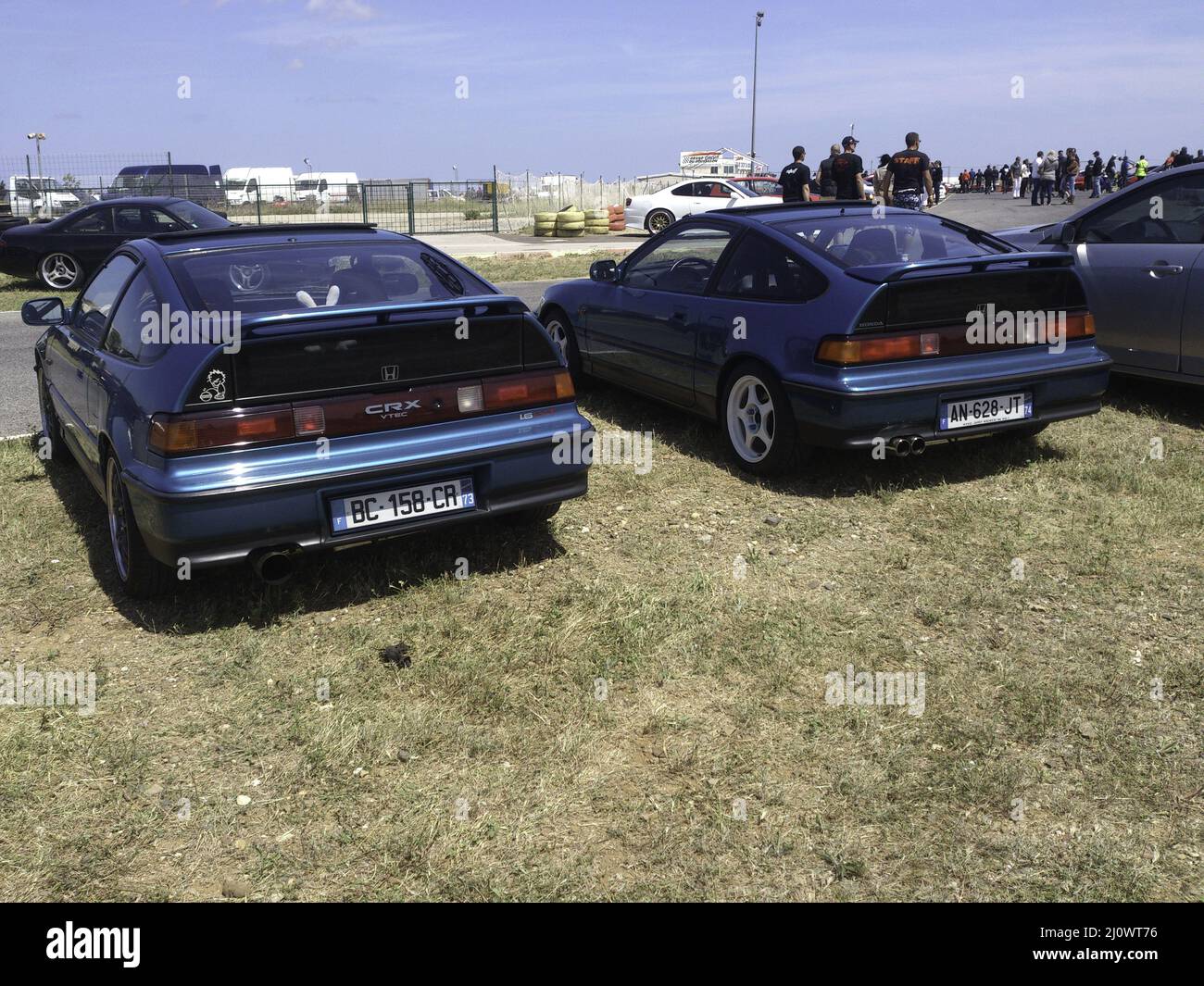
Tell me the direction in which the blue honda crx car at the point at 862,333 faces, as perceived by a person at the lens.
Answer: facing away from the viewer and to the left of the viewer

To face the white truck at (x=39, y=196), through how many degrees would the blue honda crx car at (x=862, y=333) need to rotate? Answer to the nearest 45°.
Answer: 0° — it already faces it

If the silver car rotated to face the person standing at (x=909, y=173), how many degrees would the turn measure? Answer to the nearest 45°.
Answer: approximately 45° to its right

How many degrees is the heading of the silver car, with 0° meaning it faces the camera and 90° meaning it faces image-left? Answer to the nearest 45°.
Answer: approximately 135°

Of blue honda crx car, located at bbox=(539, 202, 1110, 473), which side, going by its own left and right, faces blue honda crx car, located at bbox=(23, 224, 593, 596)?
left

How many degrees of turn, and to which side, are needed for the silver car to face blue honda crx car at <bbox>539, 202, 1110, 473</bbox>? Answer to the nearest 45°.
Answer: approximately 90° to its left

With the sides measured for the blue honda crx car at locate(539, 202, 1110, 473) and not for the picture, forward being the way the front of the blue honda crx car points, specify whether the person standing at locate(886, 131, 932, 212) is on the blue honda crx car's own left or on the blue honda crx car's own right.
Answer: on the blue honda crx car's own right
